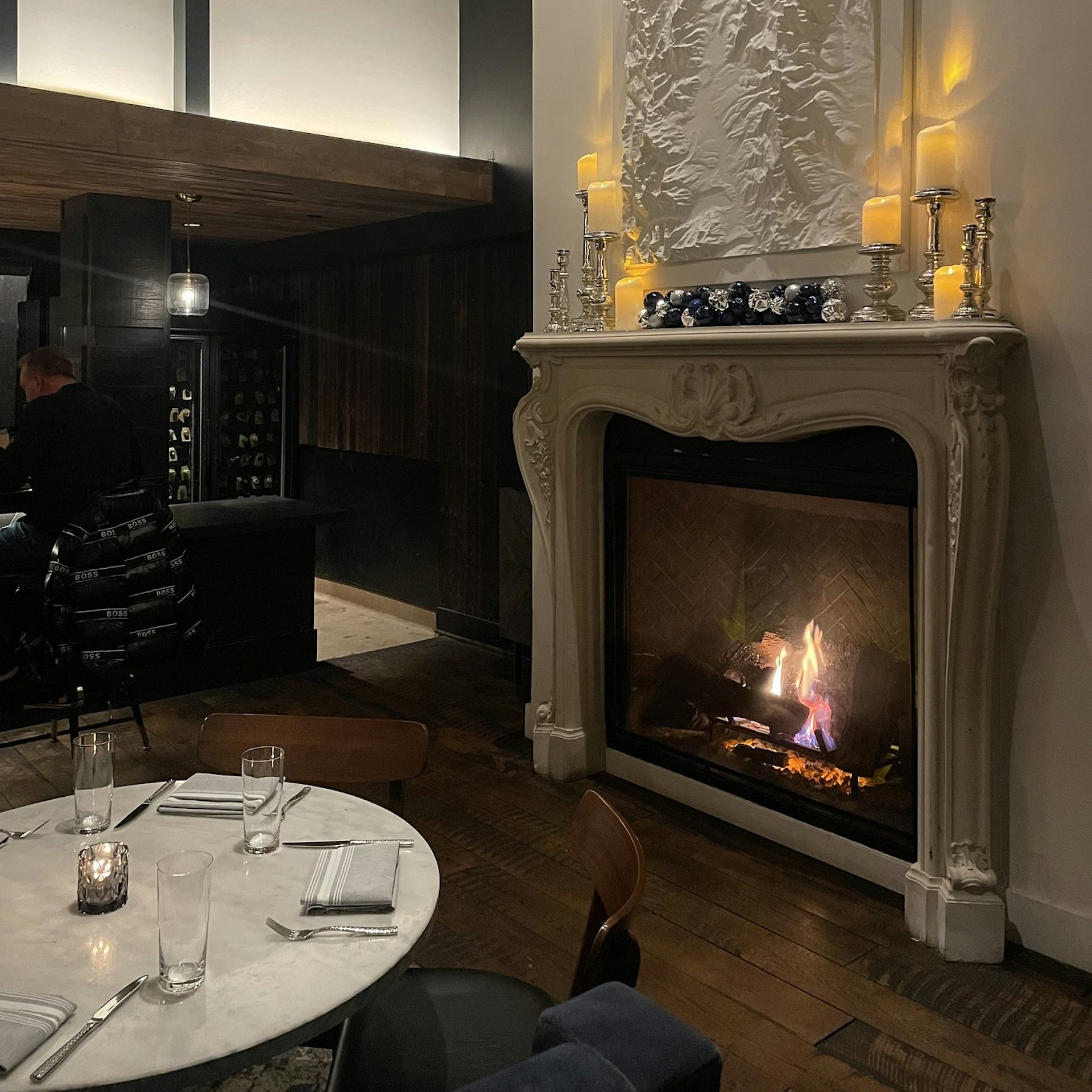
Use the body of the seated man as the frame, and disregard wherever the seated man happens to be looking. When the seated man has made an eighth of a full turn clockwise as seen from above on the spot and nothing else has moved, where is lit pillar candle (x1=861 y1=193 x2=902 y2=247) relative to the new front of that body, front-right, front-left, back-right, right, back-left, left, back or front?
back-right

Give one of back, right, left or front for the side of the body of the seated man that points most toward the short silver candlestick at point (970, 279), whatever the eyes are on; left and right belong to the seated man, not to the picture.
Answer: back

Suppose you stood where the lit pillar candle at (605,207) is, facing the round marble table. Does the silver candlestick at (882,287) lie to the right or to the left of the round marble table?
left

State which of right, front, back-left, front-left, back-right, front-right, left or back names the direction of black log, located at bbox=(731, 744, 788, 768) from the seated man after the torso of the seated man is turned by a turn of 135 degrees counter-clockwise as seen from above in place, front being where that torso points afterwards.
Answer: front-left

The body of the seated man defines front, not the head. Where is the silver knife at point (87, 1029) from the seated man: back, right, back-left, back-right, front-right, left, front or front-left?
back-left

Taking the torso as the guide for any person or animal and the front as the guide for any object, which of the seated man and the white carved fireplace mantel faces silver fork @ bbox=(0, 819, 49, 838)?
the white carved fireplace mantel

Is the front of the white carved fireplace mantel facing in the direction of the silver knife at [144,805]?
yes

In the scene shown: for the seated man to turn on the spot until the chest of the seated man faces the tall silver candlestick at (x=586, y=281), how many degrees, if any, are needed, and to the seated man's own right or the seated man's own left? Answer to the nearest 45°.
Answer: approximately 180°

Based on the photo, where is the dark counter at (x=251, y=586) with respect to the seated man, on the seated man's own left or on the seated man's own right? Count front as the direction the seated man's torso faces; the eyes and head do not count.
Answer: on the seated man's own right

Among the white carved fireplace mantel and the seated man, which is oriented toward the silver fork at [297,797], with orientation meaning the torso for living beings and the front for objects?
the white carved fireplace mantel

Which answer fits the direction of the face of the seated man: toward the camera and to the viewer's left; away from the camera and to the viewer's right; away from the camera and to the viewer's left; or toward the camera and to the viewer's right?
away from the camera and to the viewer's left

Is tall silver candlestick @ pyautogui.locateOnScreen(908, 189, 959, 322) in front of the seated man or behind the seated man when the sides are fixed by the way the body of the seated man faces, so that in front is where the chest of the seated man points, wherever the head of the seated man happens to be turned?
behind

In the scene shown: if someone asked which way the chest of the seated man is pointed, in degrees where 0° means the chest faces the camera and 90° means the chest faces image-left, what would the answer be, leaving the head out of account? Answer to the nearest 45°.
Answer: approximately 135°

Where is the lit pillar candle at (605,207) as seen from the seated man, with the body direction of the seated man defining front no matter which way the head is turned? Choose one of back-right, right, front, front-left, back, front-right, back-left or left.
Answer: back
